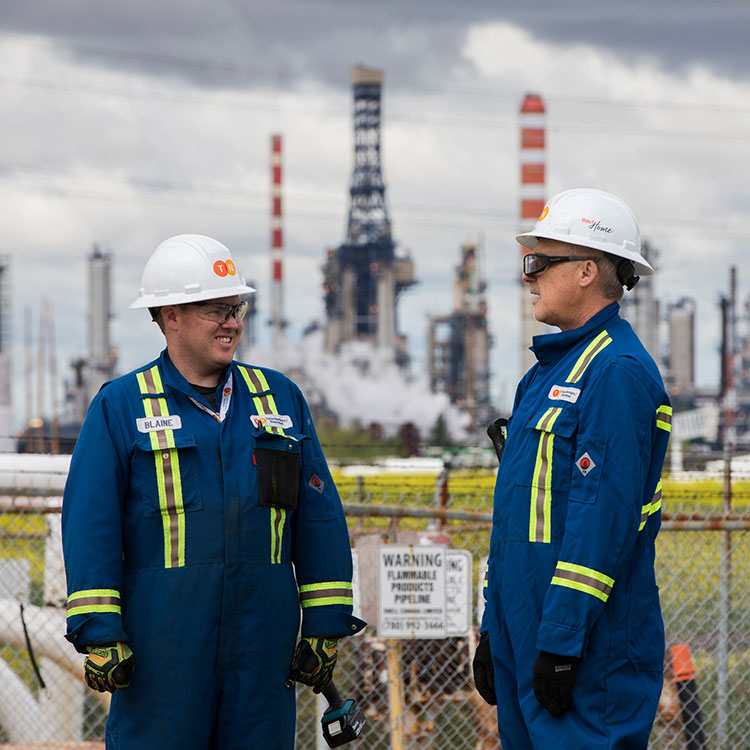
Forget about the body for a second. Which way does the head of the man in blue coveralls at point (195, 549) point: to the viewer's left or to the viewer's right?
to the viewer's right

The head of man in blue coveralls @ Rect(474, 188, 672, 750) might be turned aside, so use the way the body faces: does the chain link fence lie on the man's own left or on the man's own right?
on the man's own right

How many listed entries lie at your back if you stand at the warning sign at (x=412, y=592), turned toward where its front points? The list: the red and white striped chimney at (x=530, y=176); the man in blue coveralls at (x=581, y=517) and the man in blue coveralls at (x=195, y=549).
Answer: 1

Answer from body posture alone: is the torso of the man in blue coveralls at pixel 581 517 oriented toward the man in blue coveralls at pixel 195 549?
yes

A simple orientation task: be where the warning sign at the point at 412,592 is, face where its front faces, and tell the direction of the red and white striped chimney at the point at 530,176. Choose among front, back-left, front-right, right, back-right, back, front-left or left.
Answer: back

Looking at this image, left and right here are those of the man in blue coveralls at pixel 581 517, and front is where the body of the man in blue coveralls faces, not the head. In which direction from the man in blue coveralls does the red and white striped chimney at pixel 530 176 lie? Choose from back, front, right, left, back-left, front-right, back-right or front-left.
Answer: right

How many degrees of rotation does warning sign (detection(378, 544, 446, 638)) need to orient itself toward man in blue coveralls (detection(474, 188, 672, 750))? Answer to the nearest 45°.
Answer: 0° — it already faces them

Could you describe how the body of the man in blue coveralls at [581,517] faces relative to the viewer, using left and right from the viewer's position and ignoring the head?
facing to the left of the viewer

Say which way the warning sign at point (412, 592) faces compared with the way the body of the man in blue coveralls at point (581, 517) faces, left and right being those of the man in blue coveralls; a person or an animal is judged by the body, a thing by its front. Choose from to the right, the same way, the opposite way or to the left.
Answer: to the left

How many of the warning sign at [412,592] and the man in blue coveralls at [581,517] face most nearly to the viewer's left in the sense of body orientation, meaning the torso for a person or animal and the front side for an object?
1

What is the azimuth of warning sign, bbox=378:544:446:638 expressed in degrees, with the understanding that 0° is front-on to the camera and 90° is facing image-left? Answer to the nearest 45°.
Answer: approximately 0°

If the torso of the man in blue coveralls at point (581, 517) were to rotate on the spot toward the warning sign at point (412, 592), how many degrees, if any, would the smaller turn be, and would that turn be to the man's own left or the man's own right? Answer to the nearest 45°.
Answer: approximately 90° to the man's own right
